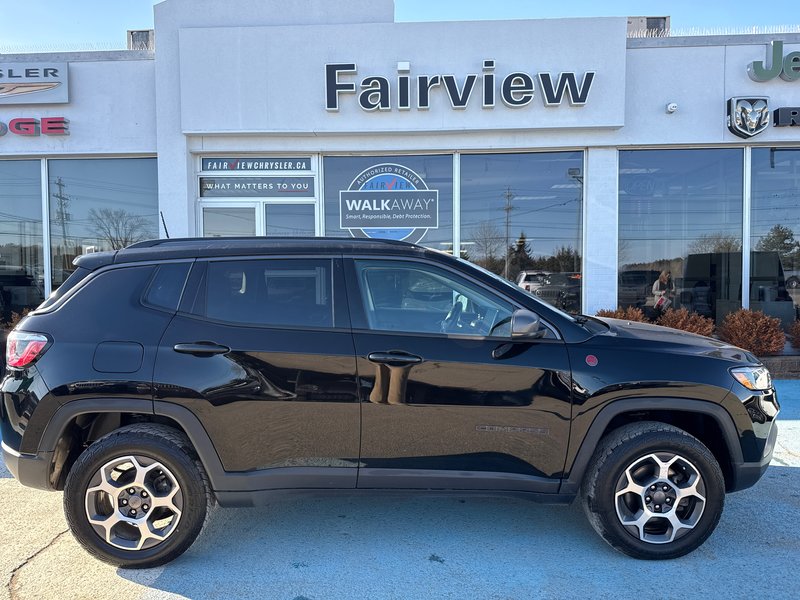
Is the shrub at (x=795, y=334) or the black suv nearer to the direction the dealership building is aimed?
the black suv

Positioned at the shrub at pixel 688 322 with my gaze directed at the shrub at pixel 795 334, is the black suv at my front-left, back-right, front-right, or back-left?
back-right

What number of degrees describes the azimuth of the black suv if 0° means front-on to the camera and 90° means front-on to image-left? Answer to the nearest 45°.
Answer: approximately 270°

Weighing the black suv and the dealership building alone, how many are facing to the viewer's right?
1

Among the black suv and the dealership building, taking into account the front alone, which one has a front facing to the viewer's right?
the black suv

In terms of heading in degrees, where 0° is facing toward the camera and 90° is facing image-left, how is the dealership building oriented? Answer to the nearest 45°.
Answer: approximately 0°

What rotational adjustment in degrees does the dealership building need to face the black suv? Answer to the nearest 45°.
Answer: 0° — it already faces it

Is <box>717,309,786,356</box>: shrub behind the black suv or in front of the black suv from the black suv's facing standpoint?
in front

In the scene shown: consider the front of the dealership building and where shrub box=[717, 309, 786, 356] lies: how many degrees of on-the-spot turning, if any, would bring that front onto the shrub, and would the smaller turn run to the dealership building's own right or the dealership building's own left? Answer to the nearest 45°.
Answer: approximately 90° to the dealership building's own left

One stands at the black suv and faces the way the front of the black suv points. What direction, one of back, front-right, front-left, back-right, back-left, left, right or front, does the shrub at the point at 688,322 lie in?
front-left
